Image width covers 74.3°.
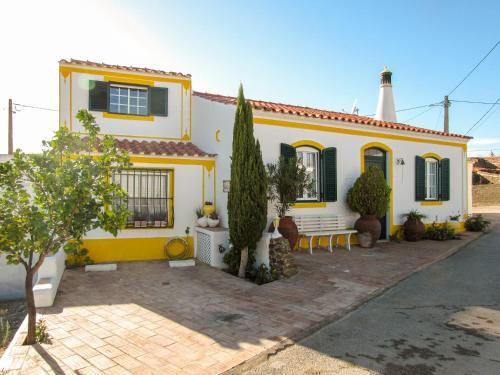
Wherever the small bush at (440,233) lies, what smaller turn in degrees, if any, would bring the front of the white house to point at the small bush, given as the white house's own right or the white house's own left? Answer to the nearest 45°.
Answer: approximately 45° to the white house's own left

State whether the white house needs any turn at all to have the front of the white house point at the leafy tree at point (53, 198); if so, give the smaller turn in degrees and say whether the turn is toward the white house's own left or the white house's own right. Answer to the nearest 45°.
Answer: approximately 45° to the white house's own right

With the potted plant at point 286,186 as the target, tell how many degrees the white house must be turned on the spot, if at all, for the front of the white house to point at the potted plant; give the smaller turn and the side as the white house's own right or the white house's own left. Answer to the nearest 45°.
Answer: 0° — it already faces it

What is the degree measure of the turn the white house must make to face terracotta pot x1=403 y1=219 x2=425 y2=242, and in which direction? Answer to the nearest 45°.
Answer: approximately 45° to its left

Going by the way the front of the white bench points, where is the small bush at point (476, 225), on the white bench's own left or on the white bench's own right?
on the white bench's own left

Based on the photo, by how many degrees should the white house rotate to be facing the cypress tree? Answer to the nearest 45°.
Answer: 0° — it already faces it

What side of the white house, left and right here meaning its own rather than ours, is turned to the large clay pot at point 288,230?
front

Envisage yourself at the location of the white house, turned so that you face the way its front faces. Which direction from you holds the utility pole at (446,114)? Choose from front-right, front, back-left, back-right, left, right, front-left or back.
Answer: left

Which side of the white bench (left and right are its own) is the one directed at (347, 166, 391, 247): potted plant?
left

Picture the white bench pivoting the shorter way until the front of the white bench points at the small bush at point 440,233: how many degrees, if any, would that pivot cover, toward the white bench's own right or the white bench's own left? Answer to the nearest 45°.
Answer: approximately 90° to the white bench's own left

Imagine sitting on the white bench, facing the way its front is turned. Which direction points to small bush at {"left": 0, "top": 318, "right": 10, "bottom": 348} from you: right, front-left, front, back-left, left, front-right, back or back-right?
right

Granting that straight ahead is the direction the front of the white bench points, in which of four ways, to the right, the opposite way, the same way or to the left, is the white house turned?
the same way

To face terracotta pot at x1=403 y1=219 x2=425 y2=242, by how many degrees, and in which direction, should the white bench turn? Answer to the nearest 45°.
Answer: approximately 90° to its left

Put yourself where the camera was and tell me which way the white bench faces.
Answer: facing the viewer and to the right of the viewer
